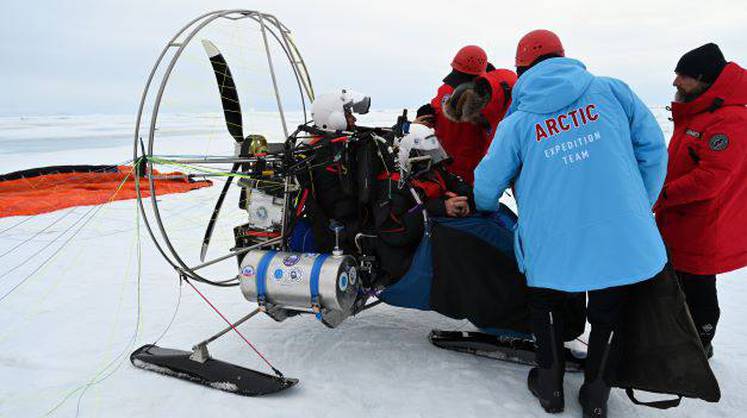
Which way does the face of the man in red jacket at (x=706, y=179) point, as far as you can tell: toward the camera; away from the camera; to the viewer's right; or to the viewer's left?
to the viewer's left

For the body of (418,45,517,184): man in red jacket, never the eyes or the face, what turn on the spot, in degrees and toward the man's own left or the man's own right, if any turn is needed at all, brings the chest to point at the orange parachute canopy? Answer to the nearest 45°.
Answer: approximately 90° to the man's own right

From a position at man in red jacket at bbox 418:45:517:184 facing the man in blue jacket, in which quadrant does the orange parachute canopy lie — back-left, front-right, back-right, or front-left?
back-right

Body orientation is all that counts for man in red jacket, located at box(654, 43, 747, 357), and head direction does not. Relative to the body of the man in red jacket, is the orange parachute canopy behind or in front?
in front

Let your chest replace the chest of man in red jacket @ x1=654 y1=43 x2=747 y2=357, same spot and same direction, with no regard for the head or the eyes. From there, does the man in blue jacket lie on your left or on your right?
on your left

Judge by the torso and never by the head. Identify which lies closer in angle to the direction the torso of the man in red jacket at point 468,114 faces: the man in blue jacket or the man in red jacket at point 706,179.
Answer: the man in blue jacket

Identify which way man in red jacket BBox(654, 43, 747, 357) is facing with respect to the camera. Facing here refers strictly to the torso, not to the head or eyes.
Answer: to the viewer's left

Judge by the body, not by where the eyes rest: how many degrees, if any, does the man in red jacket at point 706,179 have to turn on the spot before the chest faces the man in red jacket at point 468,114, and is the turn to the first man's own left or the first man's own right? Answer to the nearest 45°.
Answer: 0° — they already face them

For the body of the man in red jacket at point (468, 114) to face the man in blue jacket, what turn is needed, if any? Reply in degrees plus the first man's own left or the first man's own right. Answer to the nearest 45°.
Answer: approximately 45° to the first man's own left

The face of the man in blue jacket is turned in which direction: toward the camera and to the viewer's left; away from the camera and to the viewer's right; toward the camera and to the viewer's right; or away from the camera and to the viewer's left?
away from the camera and to the viewer's left

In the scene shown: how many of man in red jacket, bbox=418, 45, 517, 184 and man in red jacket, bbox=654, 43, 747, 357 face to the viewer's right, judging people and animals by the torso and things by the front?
0
